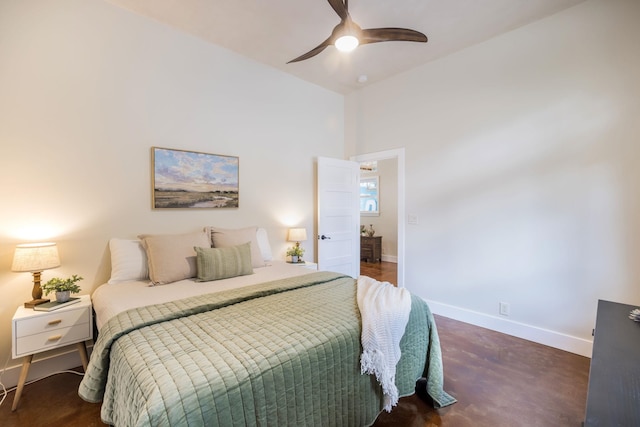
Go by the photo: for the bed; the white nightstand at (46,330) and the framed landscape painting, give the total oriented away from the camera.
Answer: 0

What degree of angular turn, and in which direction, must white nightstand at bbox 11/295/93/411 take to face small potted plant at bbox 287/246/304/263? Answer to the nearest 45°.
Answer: approximately 45° to its left

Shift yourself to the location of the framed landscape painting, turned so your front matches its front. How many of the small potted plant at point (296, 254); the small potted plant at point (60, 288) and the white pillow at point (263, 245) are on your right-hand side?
1

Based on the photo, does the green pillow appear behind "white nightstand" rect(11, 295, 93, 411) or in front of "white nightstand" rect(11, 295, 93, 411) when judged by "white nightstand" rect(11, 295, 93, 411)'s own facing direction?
in front

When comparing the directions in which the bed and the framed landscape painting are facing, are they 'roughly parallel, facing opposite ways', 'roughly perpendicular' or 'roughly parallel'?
roughly parallel

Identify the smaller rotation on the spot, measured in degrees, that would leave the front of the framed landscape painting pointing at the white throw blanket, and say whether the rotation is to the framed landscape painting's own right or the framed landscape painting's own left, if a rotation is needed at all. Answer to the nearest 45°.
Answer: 0° — it already faces it

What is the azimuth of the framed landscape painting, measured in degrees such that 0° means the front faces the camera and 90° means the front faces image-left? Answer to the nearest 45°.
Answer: approximately 315°

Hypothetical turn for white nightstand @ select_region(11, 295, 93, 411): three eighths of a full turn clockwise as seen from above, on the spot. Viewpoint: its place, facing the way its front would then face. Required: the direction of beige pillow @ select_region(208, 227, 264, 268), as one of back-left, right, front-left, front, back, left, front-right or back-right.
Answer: back

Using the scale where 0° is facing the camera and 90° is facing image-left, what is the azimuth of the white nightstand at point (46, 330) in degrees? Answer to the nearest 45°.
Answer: approximately 315°

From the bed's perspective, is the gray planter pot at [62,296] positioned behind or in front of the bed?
behind

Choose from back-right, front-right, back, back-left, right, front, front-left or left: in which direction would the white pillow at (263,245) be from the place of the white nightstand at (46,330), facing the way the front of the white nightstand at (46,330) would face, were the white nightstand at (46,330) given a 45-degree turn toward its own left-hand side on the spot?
front

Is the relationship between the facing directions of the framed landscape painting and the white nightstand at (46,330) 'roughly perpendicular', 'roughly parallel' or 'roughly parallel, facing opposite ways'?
roughly parallel
